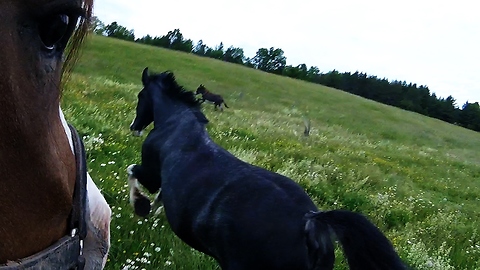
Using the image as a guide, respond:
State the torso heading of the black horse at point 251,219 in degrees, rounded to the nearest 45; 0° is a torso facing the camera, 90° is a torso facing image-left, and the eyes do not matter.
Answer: approximately 135°

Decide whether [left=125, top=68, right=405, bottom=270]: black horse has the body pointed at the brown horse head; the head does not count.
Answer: no
